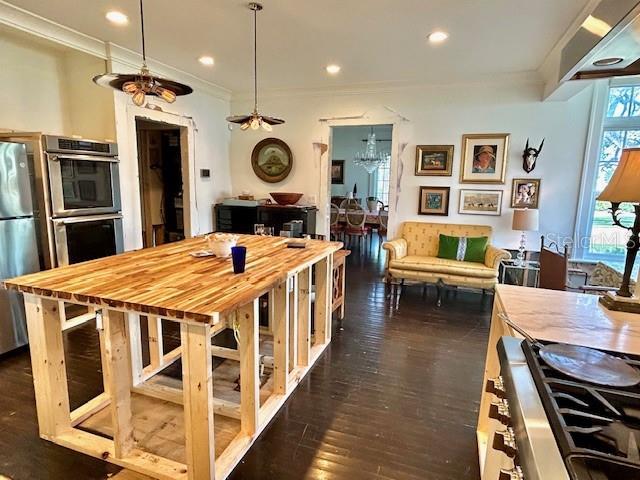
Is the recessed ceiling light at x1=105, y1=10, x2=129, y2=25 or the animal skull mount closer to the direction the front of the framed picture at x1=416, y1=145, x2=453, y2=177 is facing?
the recessed ceiling light

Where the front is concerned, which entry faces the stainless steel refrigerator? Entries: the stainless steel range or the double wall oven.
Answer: the stainless steel range

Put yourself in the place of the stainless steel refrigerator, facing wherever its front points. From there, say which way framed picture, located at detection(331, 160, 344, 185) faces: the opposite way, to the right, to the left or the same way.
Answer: to the right

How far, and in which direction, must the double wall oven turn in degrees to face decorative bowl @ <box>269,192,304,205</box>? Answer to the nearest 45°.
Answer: approximately 45° to its left

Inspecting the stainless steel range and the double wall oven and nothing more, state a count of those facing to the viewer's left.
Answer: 1

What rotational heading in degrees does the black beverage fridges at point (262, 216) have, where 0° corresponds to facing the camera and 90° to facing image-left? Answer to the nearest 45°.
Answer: approximately 0°

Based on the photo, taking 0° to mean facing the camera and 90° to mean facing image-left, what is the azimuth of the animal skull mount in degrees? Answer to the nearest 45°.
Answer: approximately 0°

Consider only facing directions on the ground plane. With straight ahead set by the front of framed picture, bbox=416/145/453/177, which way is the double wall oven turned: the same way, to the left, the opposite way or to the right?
to the left

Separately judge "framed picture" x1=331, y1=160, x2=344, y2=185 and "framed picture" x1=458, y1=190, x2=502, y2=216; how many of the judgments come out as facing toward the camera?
2
